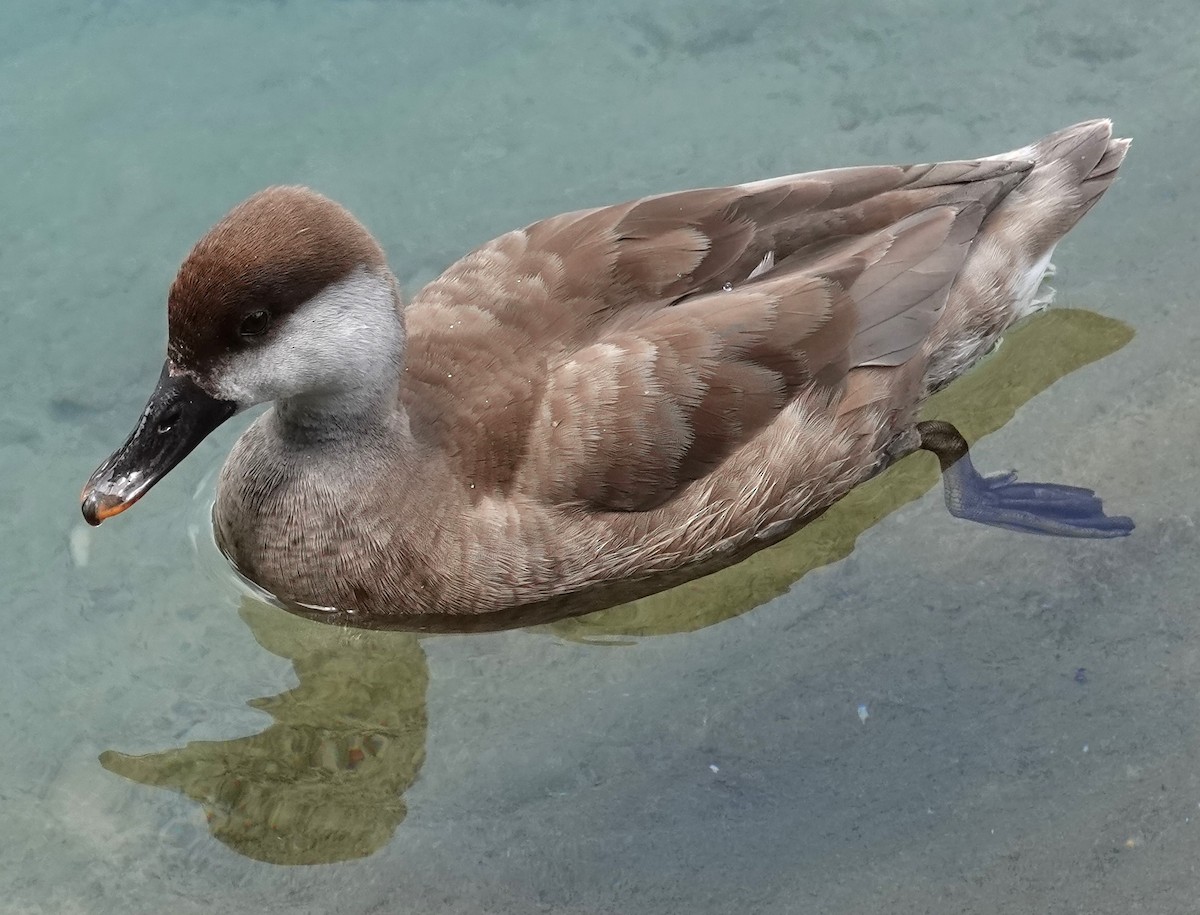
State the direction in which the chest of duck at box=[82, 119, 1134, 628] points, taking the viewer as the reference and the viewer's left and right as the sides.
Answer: facing the viewer and to the left of the viewer
